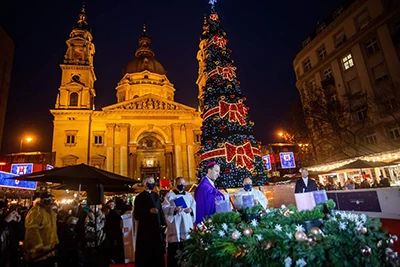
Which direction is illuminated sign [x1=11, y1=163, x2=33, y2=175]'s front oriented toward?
toward the camera

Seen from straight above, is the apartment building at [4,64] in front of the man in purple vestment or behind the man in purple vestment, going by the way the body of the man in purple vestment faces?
behind

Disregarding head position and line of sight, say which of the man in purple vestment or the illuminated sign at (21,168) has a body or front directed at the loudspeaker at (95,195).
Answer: the illuminated sign

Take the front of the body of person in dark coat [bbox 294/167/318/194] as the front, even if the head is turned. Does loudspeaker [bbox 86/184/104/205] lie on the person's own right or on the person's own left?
on the person's own right

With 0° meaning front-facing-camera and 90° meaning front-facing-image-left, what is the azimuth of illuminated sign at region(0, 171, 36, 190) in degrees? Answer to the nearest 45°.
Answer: approximately 315°

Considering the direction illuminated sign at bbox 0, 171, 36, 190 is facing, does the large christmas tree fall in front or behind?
in front

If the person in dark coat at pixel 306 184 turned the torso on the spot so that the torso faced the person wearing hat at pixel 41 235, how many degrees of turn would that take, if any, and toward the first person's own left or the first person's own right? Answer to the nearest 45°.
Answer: approximately 45° to the first person's own right

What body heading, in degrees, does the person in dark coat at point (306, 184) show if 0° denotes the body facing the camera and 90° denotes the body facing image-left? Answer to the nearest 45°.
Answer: approximately 0°

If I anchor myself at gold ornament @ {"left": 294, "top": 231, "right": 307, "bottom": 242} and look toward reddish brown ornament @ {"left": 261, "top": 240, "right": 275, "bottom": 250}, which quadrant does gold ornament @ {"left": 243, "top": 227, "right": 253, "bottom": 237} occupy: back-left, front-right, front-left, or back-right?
front-right

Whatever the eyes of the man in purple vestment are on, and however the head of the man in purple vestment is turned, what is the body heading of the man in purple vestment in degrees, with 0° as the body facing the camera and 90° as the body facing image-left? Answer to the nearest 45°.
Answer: approximately 270°
